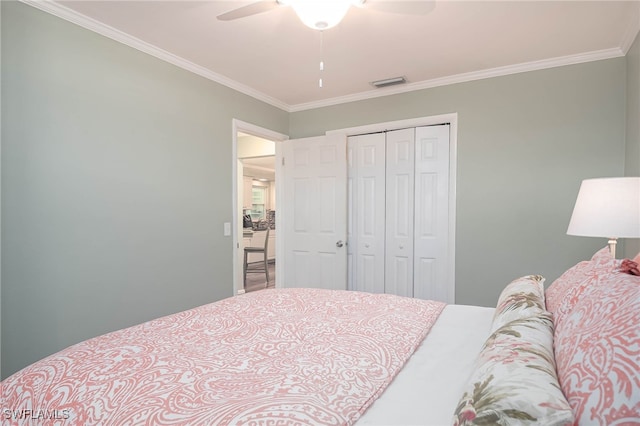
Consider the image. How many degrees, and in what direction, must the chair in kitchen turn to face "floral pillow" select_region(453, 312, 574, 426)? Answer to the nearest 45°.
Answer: approximately 90° to its left

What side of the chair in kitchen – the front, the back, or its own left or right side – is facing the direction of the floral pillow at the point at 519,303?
left

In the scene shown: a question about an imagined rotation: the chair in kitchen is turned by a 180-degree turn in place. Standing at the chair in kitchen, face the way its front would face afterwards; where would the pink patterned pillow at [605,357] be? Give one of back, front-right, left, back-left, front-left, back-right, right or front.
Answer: right

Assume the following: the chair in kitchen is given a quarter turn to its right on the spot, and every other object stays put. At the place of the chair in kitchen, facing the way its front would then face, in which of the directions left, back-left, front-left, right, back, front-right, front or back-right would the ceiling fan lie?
back

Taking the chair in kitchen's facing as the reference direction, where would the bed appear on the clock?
The bed is roughly at 9 o'clock from the chair in kitchen.

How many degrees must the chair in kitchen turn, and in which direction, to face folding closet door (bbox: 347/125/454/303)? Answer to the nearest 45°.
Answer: approximately 135° to its left

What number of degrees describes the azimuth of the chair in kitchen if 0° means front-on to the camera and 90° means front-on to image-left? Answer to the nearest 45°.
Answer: approximately 90°
